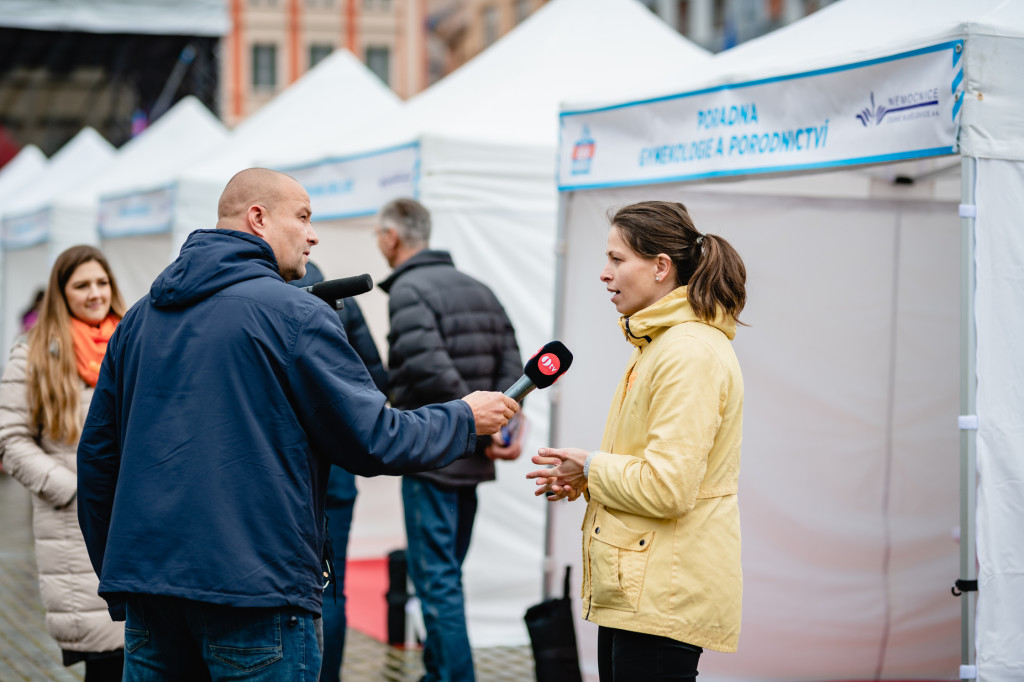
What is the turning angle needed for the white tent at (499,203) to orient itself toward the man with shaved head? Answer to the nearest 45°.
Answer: approximately 45° to its left

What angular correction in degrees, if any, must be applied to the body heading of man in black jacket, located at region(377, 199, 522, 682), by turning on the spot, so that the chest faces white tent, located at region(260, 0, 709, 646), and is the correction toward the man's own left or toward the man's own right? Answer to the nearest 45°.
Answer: approximately 45° to the man's own right

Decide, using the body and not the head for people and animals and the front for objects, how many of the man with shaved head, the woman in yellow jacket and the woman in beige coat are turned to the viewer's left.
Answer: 1

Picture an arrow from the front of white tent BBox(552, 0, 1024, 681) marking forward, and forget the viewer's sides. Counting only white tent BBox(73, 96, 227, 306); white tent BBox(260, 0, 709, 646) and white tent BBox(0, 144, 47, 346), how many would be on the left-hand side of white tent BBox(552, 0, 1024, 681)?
0

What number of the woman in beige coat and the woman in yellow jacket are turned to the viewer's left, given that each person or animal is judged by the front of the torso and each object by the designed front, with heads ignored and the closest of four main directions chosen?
1

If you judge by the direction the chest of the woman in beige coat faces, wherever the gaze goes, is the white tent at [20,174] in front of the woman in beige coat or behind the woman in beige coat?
behind

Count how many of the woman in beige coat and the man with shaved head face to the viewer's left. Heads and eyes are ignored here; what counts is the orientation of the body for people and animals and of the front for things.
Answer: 0

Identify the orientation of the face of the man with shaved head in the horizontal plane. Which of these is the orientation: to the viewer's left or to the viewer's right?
to the viewer's right

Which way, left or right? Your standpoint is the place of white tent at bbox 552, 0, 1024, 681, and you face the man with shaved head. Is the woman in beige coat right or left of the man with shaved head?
right

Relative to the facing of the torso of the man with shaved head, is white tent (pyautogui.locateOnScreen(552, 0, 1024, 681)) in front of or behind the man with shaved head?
in front

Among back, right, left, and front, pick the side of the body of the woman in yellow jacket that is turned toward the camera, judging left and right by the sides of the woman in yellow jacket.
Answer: left

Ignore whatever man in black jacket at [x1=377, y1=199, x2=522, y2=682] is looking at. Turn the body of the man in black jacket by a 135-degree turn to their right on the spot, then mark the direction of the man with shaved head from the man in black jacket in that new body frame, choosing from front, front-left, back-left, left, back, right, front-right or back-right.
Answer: right

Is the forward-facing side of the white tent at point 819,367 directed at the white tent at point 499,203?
no

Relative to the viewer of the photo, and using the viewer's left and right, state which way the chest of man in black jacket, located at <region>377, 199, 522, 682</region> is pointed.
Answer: facing away from the viewer and to the left of the viewer

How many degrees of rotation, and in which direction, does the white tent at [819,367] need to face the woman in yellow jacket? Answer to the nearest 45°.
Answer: approximately 45° to its left

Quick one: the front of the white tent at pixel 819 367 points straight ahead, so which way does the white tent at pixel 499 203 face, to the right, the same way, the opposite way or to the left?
the same way

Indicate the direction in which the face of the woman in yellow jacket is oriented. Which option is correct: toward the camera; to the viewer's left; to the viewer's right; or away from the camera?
to the viewer's left

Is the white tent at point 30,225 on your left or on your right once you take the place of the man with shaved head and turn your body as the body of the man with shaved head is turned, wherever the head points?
on your left

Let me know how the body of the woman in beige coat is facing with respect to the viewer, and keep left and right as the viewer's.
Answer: facing the viewer and to the right of the viewer

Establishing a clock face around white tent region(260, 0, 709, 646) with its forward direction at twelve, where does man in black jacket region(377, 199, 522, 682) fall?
The man in black jacket is roughly at 11 o'clock from the white tent.
